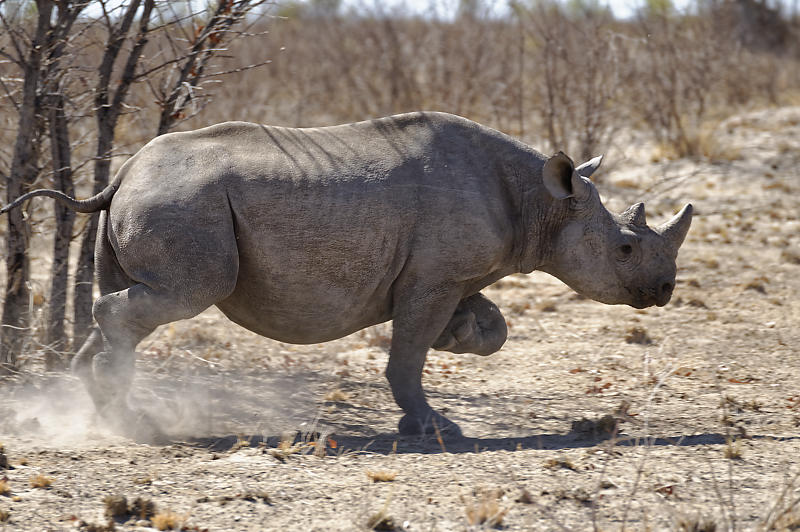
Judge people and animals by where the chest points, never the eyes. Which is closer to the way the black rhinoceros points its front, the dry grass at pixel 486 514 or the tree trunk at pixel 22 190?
the dry grass

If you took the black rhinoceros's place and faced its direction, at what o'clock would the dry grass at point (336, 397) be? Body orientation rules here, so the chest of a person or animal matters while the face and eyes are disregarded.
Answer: The dry grass is roughly at 9 o'clock from the black rhinoceros.

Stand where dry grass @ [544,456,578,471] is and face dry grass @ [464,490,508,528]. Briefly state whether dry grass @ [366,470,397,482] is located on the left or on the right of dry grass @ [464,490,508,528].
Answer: right

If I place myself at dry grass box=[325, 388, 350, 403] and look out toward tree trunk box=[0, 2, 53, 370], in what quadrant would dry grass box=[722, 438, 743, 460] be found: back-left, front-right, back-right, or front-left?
back-left

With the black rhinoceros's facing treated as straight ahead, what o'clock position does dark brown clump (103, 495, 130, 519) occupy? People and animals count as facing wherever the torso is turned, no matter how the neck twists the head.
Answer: The dark brown clump is roughly at 4 o'clock from the black rhinoceros.

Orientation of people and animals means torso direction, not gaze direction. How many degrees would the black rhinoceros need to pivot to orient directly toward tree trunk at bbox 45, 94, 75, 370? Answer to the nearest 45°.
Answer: approximately 135° to its left

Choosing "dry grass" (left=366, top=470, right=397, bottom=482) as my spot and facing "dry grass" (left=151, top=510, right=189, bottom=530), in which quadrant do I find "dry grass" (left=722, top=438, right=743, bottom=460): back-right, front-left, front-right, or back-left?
back-left

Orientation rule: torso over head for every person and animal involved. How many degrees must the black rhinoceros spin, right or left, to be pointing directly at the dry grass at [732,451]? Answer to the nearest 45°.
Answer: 0° — it already faces it

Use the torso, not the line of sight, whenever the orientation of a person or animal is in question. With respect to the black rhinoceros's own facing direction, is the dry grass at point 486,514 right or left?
on its right

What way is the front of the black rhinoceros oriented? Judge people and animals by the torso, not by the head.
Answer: to the viewer's right

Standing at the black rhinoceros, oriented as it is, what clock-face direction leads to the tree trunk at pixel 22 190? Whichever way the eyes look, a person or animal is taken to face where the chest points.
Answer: The tree trunk is roughly at 7 o'clock from the black rhinoceros.

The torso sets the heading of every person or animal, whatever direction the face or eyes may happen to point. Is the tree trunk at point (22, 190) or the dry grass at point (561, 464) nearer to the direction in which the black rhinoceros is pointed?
the dry grass

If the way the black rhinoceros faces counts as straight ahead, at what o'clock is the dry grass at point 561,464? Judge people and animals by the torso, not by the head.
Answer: The dry grass is roughly at 1 o'clock from the black rhinoceros.
